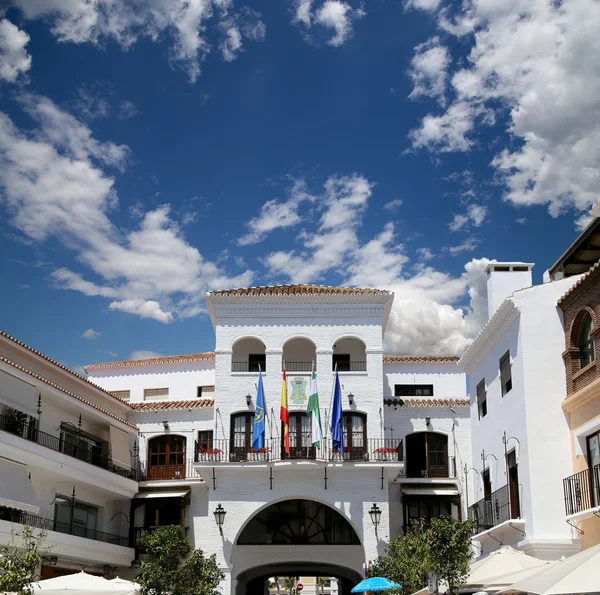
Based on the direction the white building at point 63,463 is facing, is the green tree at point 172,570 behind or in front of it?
in front

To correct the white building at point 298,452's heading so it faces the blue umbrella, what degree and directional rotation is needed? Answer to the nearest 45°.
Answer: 0° — it already faces it

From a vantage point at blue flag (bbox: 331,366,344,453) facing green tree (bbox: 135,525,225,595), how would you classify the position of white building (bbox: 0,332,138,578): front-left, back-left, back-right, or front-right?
front-right

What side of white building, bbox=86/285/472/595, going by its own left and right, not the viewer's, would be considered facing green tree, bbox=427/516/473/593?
front

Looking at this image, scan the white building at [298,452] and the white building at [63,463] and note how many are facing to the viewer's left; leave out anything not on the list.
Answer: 0

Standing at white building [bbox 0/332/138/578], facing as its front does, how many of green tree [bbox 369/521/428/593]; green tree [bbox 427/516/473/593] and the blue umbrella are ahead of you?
3

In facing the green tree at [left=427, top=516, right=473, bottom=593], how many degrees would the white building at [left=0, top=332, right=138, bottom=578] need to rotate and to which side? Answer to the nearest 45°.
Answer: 0° — it already faces it

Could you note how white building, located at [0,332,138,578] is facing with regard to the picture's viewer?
facing the viewer and to the right of the viewer

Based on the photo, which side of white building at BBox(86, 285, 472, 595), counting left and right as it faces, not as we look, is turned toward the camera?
front

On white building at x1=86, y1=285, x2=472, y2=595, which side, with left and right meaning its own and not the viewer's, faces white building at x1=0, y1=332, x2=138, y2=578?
right

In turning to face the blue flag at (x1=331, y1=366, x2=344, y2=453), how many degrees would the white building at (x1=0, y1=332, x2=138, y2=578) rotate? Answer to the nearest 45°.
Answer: approximately 45° to its left

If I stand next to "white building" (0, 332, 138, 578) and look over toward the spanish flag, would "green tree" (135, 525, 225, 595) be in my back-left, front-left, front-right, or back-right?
front-right

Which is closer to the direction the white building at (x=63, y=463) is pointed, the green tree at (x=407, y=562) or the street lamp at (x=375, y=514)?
the green tree

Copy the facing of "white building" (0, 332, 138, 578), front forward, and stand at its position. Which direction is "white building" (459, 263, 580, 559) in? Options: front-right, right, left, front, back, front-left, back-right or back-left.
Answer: front

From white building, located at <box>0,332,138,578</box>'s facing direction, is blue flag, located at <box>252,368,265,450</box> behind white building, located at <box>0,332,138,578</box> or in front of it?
in front
